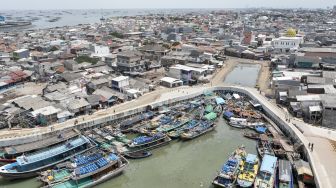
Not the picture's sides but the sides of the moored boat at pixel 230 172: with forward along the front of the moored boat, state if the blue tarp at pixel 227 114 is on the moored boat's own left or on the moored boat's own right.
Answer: on the moored boat's own left

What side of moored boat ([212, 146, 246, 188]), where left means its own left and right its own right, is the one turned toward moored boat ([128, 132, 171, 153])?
left

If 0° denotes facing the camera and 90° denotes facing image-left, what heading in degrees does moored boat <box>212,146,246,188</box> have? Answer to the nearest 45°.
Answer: approximately 225°

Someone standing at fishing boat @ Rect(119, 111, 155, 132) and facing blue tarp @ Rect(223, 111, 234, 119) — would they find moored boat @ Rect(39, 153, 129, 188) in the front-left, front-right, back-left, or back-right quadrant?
back-right
